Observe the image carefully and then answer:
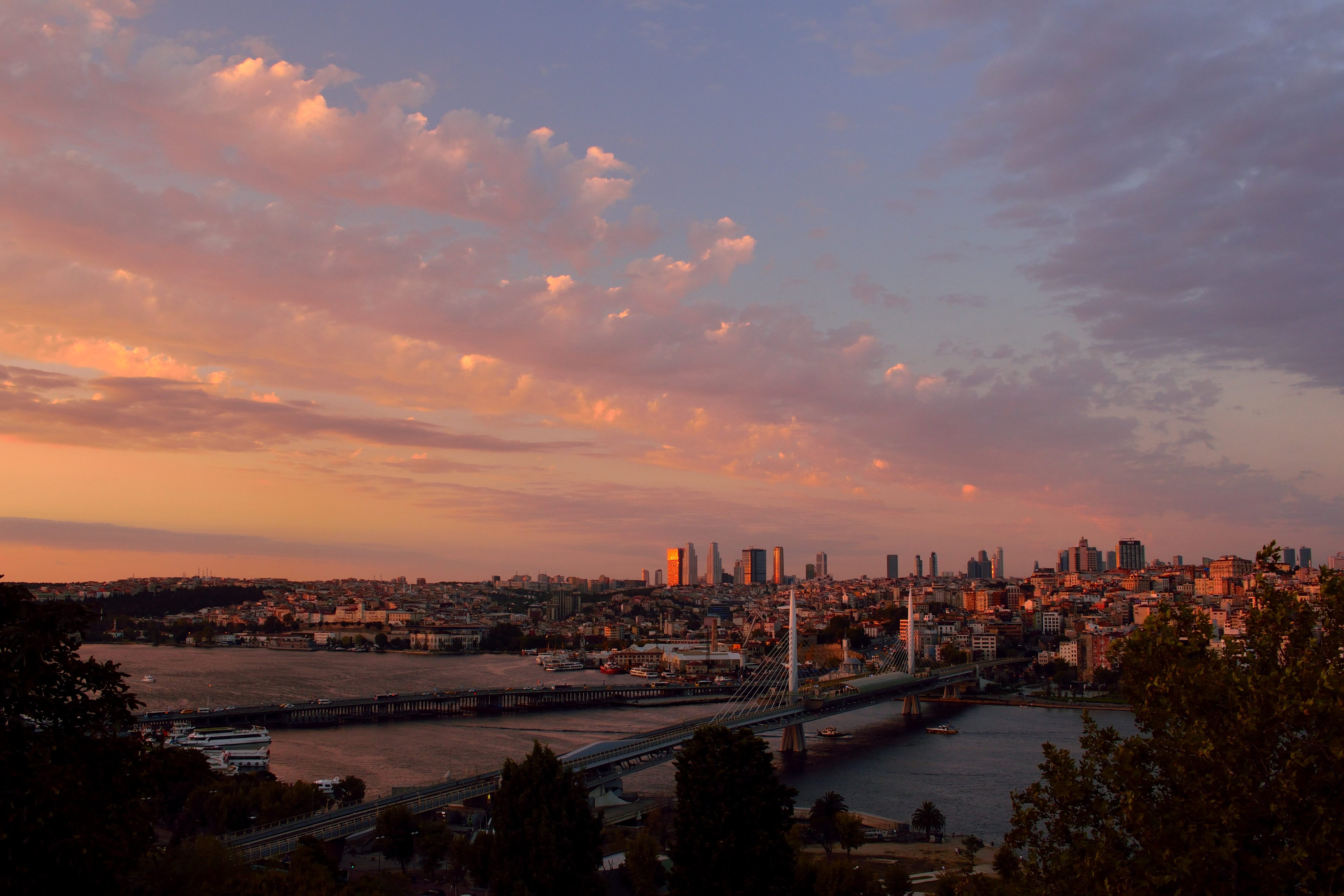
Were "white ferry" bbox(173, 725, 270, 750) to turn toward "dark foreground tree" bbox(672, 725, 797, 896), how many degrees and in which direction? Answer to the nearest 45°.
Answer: approximately 90° to its left

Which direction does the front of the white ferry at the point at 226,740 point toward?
to the viewer's left

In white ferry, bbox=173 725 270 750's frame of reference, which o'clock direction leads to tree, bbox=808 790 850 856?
The tree is roughly at 8 o'clock from the white ferry.

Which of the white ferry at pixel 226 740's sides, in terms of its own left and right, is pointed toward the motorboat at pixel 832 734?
back

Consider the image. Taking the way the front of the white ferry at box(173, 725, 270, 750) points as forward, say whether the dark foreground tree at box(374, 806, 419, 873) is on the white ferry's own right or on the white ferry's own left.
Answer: on the white ferry's own left

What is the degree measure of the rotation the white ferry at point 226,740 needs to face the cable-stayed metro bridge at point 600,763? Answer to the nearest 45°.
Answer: approximately 135° to its left
